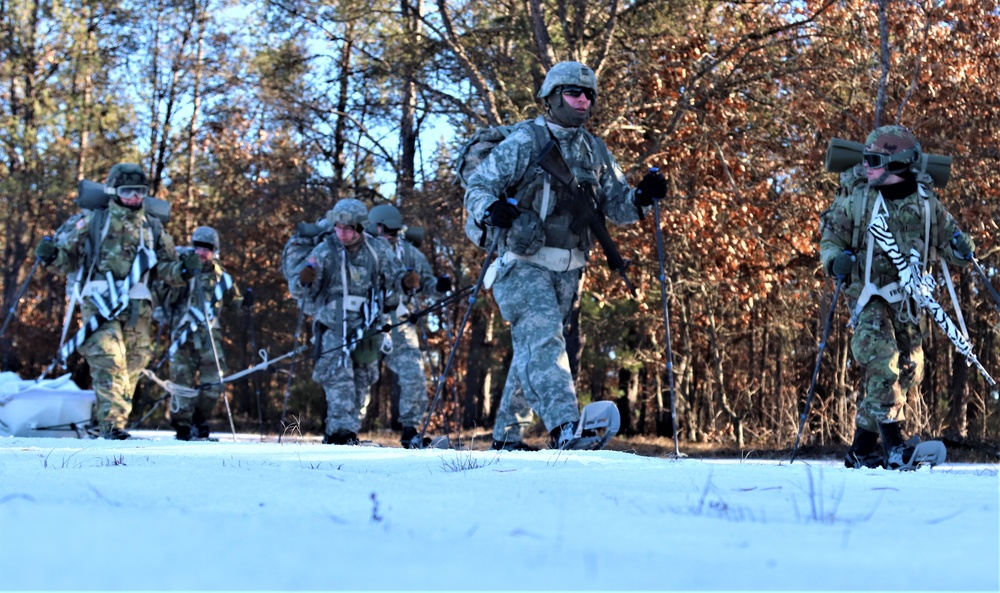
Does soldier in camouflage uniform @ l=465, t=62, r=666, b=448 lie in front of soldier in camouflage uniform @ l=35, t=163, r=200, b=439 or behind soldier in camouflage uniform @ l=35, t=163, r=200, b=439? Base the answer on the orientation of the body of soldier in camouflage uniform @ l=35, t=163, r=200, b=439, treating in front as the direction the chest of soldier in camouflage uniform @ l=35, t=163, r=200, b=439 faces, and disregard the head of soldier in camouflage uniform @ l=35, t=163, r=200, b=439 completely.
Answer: in front

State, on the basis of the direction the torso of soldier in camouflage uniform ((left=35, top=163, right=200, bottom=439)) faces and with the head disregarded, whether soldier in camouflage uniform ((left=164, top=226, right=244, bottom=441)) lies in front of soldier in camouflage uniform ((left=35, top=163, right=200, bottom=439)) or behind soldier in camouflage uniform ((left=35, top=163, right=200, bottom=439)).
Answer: behind

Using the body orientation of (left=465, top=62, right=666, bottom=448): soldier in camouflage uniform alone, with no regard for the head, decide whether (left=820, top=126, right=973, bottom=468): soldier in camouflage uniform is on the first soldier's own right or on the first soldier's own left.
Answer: on the first soldier's own left

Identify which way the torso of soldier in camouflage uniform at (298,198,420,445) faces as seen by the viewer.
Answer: toward the camera

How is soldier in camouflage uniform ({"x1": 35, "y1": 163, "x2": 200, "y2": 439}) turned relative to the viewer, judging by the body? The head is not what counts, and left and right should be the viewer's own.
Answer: facing the viewer

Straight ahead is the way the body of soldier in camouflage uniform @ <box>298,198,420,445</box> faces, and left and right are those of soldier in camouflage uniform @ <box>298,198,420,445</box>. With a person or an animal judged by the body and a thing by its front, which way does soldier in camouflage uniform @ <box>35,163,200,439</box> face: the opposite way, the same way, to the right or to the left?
the same way

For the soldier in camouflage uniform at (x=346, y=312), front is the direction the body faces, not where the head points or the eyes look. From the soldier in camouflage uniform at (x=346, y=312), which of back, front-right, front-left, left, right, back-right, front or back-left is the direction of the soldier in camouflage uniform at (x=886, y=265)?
front-left

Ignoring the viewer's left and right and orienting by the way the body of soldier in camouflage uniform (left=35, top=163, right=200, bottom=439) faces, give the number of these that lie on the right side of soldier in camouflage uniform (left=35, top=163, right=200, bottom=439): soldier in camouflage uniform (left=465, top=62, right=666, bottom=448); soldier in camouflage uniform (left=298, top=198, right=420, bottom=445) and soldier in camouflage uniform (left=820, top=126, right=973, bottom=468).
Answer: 0

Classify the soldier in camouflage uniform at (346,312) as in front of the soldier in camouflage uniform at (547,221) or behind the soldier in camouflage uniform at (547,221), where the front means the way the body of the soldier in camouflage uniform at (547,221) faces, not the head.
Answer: behind

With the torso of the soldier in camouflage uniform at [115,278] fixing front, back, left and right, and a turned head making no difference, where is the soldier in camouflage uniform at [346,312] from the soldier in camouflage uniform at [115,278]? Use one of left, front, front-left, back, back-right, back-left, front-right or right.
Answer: left

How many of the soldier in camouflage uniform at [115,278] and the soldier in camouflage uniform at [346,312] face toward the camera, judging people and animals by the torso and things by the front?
2

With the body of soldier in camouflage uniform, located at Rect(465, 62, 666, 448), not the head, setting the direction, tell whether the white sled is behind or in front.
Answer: behind

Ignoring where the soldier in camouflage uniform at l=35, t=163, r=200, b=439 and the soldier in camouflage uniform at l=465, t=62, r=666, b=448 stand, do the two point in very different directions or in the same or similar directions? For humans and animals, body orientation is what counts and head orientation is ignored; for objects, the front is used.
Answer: same or similar directions

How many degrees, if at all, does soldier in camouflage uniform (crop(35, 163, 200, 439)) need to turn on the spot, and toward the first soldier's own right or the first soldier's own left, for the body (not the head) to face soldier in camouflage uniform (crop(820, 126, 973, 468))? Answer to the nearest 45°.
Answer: approximately 45° to the first soldier's own left

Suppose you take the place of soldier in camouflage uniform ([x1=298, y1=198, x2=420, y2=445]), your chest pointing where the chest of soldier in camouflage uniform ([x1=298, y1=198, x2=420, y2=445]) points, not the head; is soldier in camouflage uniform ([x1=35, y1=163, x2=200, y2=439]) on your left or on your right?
on your right

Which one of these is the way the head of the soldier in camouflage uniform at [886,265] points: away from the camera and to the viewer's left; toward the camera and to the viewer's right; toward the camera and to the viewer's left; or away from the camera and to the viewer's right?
toward the camera and to the viewer's left

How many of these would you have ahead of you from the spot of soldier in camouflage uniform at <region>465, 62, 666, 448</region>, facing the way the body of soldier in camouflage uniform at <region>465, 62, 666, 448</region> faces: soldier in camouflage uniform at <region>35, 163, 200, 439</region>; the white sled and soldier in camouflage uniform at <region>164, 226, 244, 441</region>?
0
